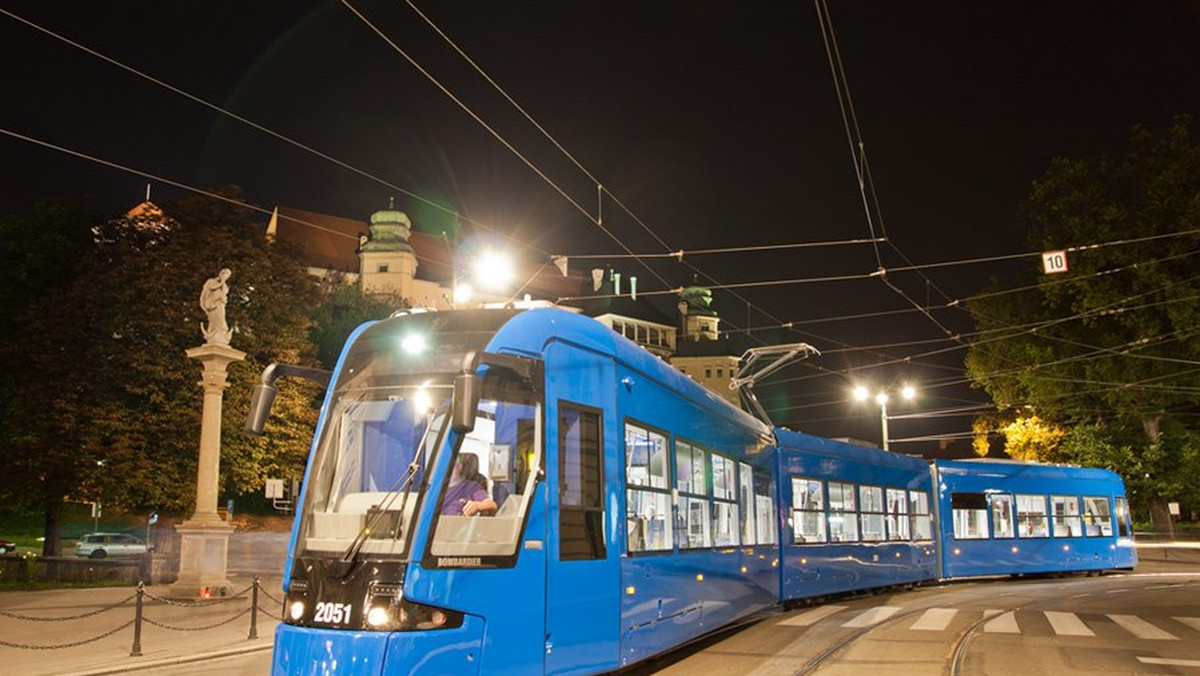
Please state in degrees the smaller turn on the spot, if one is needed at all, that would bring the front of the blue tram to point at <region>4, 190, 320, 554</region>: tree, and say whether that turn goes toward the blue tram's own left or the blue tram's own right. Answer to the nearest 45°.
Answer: approximately 90° to the blue tram's own right

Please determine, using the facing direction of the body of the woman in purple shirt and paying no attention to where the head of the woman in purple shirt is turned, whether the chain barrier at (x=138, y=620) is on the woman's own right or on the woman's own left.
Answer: on the woman's own right

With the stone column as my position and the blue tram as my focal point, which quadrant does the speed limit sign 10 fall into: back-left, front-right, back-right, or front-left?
front-left

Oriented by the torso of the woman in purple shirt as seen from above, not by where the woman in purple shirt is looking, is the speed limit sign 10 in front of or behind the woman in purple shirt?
behind

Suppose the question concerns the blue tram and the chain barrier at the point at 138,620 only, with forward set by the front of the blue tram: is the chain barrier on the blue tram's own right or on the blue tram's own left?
on the blue tram's own right

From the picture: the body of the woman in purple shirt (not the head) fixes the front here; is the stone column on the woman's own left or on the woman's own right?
on the woman's own right

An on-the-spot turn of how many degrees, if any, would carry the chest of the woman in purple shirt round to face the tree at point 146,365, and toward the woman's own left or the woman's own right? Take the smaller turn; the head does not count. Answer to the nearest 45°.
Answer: approximately 135° to the woman's own right

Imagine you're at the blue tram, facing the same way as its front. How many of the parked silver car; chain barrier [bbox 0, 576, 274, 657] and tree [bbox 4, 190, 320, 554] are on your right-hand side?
3

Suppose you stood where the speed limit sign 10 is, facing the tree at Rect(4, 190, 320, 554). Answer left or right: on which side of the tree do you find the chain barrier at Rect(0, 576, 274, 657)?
left

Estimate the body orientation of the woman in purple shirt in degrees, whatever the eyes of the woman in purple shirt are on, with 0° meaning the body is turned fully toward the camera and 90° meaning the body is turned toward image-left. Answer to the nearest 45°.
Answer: approximately 45°
